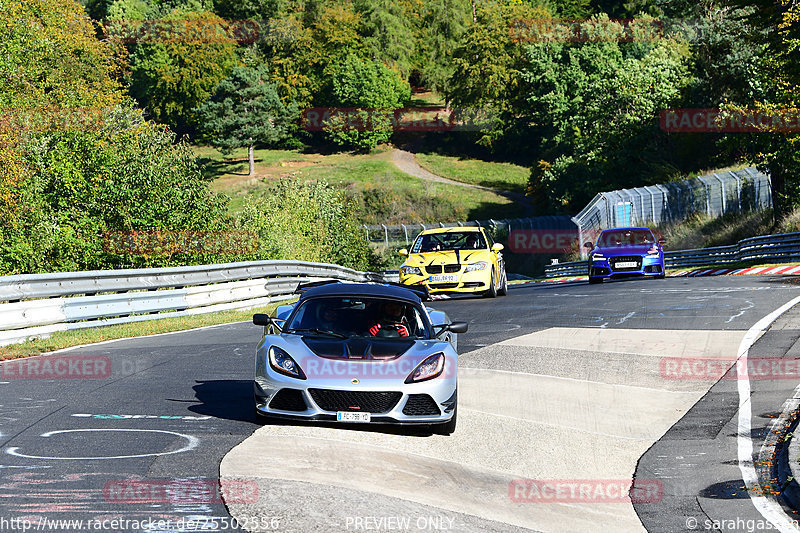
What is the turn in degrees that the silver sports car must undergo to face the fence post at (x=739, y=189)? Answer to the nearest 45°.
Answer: approximately 135° to its left

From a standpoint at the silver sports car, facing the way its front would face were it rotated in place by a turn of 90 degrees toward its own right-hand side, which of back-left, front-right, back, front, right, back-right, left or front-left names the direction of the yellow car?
right

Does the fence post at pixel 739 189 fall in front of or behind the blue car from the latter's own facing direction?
behind

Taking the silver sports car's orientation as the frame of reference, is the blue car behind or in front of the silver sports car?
behind

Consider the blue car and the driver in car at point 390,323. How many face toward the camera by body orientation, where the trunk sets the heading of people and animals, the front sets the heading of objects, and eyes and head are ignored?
2

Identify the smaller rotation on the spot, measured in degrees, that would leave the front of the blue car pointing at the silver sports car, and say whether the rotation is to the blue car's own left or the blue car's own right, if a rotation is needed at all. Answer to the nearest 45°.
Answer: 0° — it already faces it

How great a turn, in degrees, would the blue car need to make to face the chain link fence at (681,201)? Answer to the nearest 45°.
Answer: approximately 180°

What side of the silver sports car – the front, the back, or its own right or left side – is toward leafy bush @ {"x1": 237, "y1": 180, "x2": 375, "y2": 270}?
back

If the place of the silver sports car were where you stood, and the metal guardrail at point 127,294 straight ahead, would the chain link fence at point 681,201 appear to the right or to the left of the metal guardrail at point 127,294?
right
